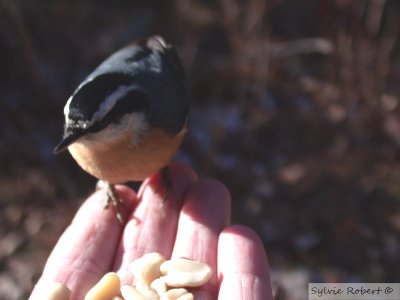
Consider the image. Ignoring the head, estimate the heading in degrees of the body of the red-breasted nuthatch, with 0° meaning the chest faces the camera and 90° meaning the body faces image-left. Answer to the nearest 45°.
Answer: approximately 45°
